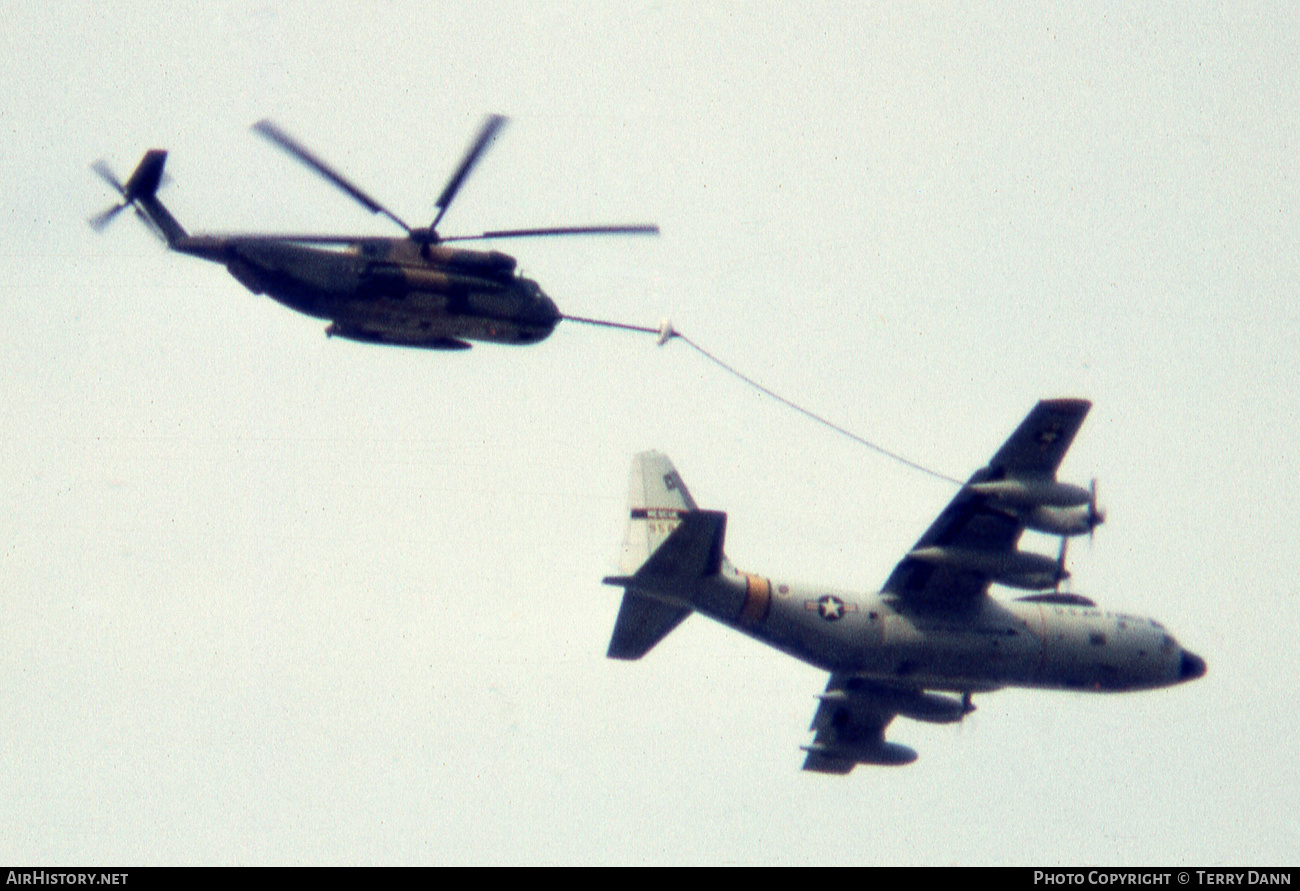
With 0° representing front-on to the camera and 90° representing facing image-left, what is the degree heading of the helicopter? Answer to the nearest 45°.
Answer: approximately 270°

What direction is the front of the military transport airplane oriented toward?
to the viewer's right

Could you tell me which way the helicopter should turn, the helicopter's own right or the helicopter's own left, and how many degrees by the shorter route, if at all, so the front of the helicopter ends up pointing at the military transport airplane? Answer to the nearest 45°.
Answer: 0° — it already faces it

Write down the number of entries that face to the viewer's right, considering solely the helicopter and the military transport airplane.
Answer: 2

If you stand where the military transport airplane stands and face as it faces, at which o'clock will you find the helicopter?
The helicopter is roughly at 5 o'clock from the military transport airplane.
